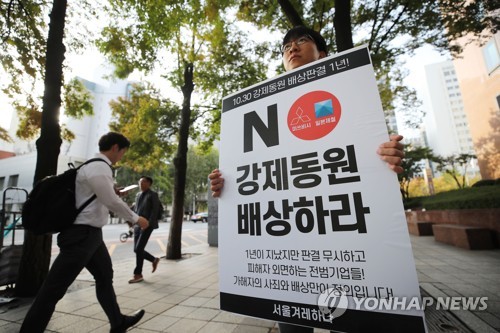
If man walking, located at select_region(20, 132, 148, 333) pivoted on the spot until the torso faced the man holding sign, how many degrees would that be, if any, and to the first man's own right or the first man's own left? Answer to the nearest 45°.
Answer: approximately 45° to the first man's own right

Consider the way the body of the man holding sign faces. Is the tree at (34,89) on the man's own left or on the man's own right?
on the man's own right

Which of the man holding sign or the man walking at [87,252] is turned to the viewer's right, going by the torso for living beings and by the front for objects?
the man walking

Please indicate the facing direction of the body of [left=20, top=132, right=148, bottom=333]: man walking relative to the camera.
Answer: to the viewer's right
